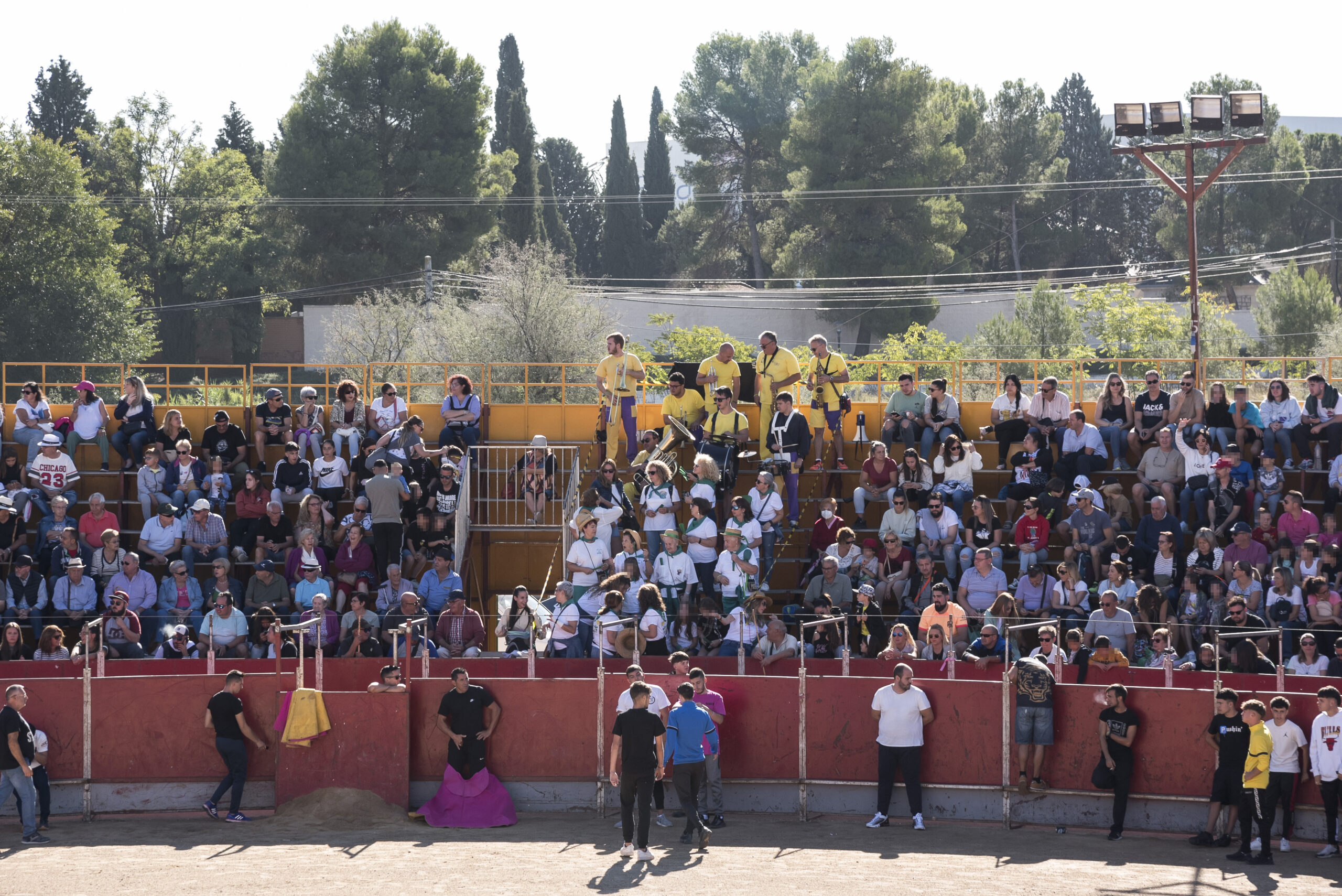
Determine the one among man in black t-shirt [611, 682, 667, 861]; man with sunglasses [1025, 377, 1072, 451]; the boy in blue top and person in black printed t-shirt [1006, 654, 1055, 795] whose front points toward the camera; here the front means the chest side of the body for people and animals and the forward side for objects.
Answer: the man with sunglasses

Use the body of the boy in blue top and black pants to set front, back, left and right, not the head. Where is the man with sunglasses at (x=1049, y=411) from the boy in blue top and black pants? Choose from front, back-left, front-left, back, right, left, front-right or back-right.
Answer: front-right

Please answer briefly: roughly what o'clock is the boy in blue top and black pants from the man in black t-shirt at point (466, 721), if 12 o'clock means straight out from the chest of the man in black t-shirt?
The boy in blue top and black pants is roughly at 10 o'clock from the man in black t-shirt.

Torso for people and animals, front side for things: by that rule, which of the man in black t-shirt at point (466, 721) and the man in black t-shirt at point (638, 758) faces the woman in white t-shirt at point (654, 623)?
the man in black t-shirt at point (638, 758)

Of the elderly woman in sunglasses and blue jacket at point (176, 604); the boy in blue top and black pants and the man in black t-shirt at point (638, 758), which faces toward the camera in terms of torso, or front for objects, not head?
the elderly woman in sunglasses and blue jacket

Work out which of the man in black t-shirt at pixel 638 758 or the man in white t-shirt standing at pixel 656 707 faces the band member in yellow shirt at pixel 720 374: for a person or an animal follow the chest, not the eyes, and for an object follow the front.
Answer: the man in black t-shirt

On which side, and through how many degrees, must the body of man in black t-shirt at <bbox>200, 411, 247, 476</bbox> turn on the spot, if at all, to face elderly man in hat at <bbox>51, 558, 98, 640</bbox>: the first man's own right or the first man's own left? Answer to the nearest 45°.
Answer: approximately 45° to the first man's own right

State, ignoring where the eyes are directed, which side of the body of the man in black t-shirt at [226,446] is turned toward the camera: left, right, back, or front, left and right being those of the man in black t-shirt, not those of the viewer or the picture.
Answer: front

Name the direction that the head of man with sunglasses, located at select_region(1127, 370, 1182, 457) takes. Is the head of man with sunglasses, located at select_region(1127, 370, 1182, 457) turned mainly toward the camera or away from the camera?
toward the camera

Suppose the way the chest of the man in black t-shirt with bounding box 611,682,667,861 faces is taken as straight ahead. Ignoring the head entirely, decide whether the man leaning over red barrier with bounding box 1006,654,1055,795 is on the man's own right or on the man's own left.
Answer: on the man's own right

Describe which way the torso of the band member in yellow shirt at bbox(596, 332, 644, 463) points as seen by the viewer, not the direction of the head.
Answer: toward the camera
